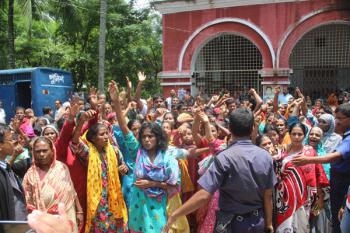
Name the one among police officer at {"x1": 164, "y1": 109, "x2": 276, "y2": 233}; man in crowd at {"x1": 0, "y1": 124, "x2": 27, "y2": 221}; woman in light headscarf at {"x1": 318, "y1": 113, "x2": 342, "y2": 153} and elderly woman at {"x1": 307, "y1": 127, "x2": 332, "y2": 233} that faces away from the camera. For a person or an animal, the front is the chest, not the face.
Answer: the police officer

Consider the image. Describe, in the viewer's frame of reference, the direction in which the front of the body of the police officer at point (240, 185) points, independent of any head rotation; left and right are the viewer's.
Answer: facing away from the viewer

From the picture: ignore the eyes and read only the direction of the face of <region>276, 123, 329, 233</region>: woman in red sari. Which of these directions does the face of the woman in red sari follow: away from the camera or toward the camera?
toward the camera

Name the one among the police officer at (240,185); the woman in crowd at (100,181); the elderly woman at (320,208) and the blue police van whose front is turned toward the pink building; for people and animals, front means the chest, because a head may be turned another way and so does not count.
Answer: the police officer

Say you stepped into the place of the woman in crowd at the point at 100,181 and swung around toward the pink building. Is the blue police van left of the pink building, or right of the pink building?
left

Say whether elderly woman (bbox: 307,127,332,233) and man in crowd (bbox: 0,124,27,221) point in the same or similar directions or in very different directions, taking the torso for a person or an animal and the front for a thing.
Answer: very different directions

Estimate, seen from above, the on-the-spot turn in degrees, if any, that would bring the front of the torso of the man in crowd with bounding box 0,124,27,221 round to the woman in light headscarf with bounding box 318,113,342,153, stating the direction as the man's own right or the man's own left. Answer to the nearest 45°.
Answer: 0° — they already face them

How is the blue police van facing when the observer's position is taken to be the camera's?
facing away from the viewer and to the left of the viewer

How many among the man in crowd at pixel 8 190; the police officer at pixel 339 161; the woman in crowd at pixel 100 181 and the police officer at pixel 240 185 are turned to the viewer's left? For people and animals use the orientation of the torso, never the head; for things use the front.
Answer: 1

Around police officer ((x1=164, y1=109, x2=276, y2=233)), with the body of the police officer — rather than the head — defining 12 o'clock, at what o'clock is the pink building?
The pink building is roughly at 12 o'clock from the police officer.

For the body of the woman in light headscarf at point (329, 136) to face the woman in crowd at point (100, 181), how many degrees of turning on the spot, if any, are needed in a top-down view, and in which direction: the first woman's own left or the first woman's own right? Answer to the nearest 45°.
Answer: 0° — they already face them

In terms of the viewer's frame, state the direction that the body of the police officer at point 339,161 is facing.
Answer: to the viewer's left

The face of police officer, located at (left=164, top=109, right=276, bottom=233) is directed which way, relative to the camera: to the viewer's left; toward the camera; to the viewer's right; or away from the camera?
away from the camera

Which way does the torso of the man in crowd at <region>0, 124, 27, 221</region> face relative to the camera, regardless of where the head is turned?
to the viewer's right

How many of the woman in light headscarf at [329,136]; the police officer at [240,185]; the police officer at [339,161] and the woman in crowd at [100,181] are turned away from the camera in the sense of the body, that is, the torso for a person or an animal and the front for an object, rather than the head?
1

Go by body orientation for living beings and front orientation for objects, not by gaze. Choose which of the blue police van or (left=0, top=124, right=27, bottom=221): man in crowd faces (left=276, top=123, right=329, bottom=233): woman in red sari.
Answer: the man in crowd

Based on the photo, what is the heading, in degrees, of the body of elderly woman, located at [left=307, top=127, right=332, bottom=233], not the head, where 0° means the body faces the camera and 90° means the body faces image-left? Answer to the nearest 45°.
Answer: approximately 45°
